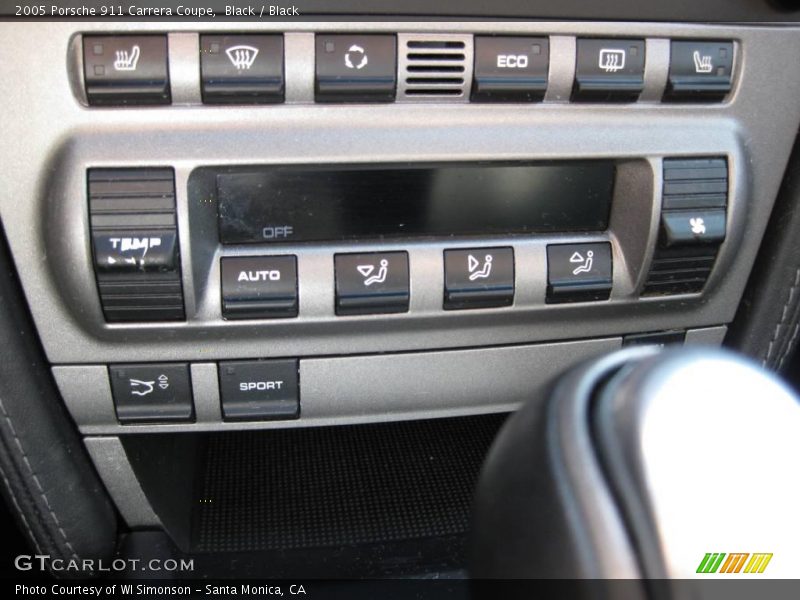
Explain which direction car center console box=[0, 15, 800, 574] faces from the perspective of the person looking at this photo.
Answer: facing the viewer
